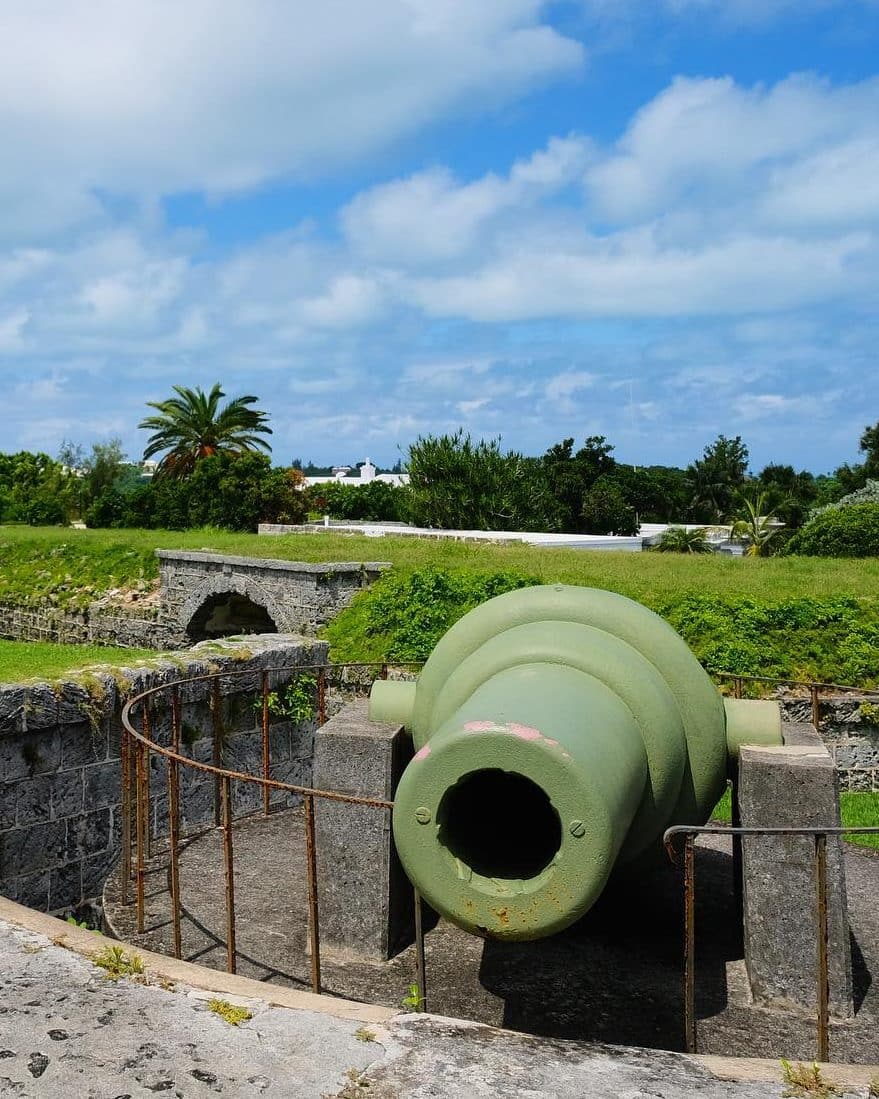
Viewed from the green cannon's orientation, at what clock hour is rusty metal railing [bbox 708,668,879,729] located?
The rusty metal railing is roughly at 7 o'clock from the green cannon.

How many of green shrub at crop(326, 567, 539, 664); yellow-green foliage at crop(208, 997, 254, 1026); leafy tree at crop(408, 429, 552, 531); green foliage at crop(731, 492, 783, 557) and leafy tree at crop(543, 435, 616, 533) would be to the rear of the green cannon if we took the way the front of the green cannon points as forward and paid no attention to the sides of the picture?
4

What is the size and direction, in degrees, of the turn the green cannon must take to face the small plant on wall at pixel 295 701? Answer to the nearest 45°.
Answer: approximately 135° to its right

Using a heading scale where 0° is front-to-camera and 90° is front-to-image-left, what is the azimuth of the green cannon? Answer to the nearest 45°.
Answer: approximately 0°

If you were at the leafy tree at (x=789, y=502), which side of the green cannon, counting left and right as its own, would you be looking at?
back

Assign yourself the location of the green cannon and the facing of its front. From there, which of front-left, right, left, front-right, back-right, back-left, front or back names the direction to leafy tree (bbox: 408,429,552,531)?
back

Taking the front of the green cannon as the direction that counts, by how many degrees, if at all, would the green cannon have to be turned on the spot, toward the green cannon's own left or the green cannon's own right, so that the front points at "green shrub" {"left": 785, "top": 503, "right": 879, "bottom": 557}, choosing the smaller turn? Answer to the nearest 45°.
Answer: approximately 180°

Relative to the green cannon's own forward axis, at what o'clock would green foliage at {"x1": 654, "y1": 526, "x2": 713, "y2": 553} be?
The green foliage is roughly at 6 o'clock from the green cannon.

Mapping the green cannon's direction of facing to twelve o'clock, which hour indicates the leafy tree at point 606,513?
The leafy tree is roughly at 6 o'clock from the green cannon.

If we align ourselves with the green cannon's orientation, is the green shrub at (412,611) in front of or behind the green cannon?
behind

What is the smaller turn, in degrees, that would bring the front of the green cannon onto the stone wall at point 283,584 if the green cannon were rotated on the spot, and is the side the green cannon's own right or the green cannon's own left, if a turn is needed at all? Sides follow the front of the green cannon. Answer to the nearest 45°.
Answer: approximately 180°
